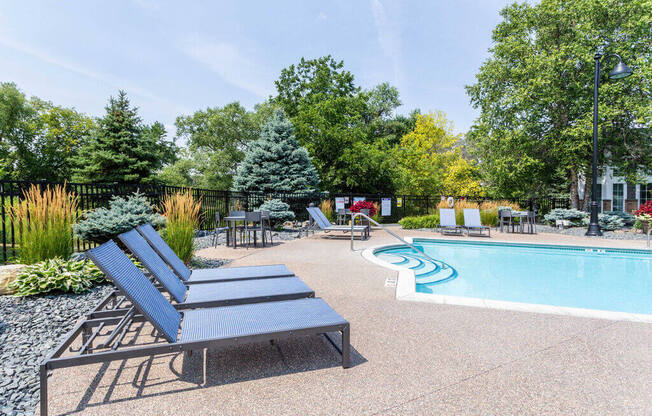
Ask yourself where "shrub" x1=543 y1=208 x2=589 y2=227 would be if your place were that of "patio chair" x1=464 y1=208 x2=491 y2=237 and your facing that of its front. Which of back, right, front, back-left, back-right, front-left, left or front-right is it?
left

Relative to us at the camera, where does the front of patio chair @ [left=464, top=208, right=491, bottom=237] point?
facing the viewer and to the right of the viewer

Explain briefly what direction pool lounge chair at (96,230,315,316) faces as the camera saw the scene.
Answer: facing to the right of the viewer

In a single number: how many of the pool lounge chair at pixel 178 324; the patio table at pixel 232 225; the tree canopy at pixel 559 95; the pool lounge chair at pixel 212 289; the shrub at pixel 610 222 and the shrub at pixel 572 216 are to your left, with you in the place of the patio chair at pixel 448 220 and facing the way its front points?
3

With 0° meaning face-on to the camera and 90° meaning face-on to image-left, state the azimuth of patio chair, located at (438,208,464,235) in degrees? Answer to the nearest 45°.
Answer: approximately 315°

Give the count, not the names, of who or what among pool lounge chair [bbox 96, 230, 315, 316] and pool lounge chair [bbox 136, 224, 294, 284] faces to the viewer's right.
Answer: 2

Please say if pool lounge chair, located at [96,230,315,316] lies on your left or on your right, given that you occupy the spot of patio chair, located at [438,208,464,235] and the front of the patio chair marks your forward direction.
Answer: on your right

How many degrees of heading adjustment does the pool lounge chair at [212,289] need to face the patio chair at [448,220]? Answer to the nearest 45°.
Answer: approximately 45° to its left

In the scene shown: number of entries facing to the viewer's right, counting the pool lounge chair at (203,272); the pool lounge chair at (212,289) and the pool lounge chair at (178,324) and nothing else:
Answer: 3

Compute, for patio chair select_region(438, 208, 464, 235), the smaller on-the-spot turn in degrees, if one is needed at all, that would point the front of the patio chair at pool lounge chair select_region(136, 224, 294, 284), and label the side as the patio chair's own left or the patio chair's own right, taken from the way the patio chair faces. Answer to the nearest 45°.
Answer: approximately 45° to the patio chair's own right

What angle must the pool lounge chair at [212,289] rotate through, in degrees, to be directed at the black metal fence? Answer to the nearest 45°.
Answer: approximately 90° to its left

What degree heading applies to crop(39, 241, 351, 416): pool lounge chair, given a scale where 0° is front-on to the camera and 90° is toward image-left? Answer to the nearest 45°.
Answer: approximately 270°

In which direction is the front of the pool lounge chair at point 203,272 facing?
to the viewer's right

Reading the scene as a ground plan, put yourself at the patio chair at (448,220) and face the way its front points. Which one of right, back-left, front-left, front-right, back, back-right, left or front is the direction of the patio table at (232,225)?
right
